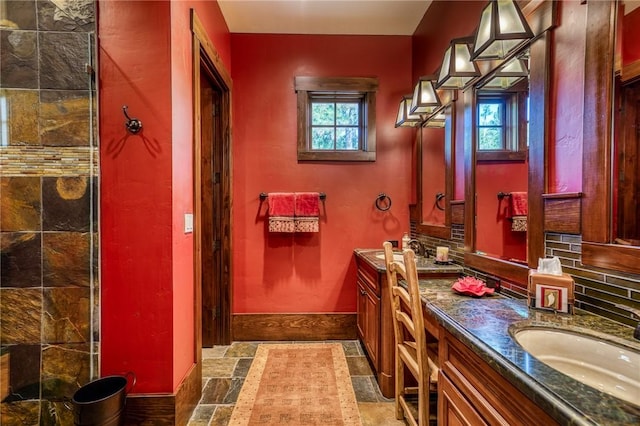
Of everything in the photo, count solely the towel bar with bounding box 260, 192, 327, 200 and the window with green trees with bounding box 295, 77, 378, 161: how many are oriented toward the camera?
2

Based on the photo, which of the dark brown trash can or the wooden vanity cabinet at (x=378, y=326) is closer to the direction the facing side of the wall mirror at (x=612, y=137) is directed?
the dark brown trash can

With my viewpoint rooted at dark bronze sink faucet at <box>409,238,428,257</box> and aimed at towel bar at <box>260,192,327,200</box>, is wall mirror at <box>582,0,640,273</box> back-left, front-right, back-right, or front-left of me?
back-left

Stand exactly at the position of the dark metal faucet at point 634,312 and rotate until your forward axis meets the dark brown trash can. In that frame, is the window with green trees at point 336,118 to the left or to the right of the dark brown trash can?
right

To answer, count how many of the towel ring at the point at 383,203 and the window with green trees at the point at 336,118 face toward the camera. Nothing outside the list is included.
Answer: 2
